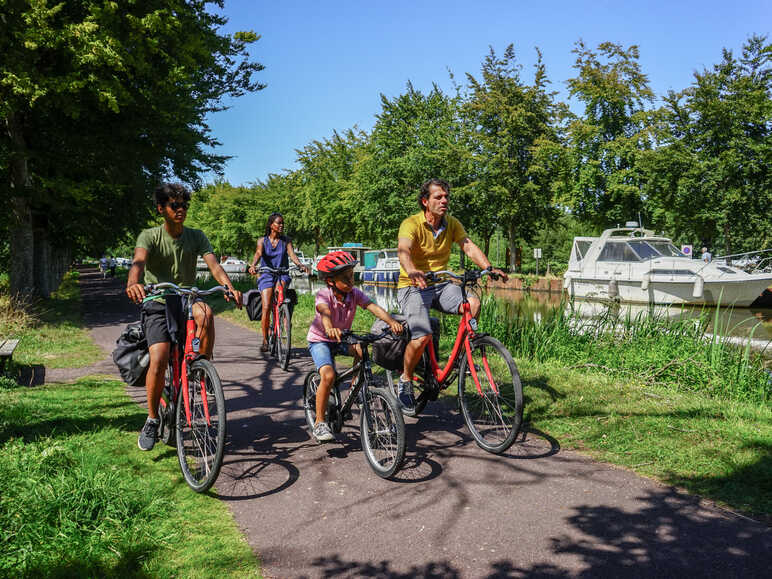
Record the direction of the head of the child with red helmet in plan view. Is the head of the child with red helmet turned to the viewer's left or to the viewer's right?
to the viewer's right

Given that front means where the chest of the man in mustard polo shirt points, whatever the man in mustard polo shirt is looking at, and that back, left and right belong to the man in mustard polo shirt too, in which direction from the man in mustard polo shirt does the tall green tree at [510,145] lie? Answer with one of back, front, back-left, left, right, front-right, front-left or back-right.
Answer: back-left

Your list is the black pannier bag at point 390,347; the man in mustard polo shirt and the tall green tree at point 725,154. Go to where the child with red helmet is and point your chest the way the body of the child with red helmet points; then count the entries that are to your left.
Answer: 3

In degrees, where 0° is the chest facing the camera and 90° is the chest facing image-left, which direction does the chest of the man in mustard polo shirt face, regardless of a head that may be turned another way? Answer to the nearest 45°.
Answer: approximately 315°

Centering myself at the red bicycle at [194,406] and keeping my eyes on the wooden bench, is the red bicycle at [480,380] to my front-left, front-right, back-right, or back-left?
back-right

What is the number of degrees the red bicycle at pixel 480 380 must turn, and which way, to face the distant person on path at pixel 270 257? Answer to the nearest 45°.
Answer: approximately 180°

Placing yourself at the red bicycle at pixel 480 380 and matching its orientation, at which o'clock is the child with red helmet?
The child with red helmet is roughly at 4 o'clock from the red bicycle.

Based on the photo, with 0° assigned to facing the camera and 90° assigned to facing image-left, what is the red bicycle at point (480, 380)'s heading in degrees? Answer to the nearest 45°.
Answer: approximately 315°

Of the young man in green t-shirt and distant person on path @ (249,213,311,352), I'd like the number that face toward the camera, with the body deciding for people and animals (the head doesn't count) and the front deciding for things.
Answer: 2

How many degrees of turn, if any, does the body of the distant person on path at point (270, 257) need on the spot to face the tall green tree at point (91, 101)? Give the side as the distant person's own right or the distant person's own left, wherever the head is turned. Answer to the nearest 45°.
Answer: approximately 135° to the distant person's own right
